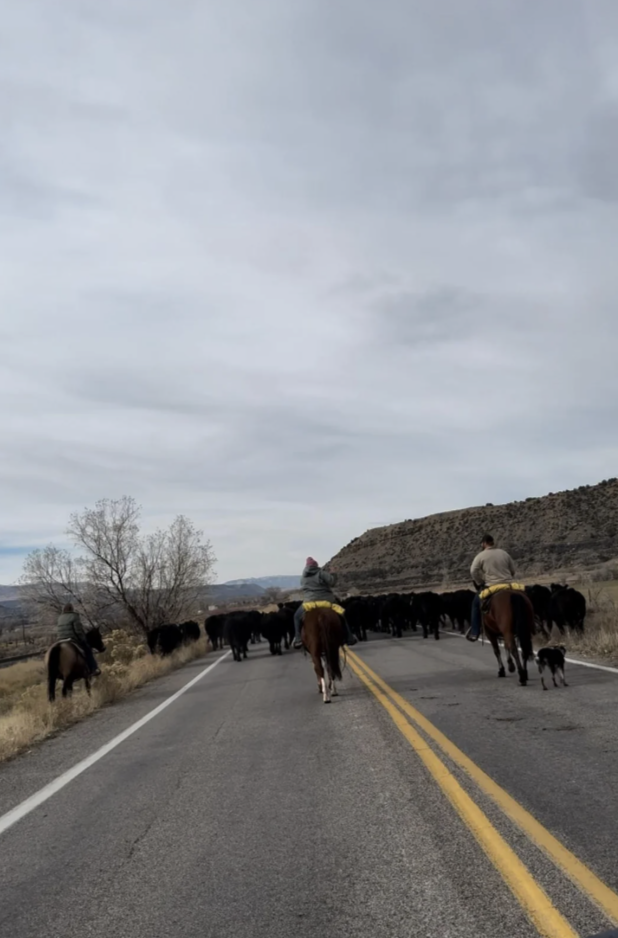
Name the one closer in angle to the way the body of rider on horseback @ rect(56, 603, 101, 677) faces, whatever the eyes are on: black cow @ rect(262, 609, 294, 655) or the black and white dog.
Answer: the black cow

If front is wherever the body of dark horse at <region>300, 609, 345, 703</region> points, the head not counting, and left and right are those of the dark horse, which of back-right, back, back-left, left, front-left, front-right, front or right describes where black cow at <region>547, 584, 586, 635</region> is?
front-right

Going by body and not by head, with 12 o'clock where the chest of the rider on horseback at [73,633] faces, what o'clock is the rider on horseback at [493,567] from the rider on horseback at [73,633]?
the rider on horseback at [493,567] is roughly at 3 o'clock from the rider on horseback at [73,633].

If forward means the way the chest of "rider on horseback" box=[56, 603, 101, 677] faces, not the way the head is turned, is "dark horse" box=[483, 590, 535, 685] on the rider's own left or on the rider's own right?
on the rider's own right

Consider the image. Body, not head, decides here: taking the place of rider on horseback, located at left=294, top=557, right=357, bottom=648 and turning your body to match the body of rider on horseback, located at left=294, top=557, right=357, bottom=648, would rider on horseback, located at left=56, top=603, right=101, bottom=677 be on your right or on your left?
on your left

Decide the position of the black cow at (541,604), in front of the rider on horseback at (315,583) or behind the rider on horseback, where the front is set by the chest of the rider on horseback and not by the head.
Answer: in front

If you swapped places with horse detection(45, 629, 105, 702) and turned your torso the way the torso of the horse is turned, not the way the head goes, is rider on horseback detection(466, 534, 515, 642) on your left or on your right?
on your right

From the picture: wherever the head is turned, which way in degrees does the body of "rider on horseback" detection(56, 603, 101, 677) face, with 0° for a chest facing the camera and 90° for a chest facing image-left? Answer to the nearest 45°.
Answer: approximately 225°

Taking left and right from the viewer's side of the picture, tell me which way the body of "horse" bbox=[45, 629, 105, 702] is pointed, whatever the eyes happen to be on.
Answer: facing away from the viewer and to the right of the viewer

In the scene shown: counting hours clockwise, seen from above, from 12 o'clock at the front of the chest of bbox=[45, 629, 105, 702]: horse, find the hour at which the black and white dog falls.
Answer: The black and white dog is roughly at 3 o'clock from the horse.

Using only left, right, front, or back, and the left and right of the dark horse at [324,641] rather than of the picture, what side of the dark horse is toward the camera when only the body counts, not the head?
back

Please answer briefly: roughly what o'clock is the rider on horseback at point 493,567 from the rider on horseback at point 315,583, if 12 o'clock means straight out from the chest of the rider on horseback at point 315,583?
the rider on horseback at point 493,567 is roughly at 3 o'clock from the rider on horseback at point 315,583.

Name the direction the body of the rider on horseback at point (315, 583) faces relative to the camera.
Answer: away from the camera

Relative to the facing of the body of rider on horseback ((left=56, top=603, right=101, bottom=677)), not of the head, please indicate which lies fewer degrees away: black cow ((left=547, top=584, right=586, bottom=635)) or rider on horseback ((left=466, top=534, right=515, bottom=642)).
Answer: the black cow
